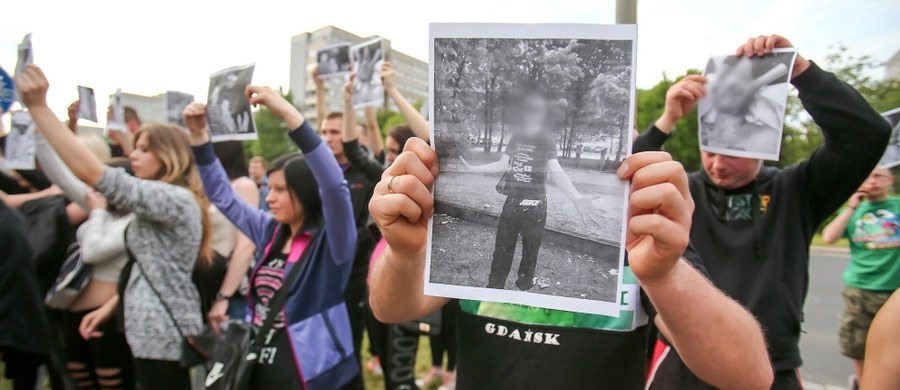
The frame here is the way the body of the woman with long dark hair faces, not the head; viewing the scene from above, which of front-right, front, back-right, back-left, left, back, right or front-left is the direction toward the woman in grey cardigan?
right

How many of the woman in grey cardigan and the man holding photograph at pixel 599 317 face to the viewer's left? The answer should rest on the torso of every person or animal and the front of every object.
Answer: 1

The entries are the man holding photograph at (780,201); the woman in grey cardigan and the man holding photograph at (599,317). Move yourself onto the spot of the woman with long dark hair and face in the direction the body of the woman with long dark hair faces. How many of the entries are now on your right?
1

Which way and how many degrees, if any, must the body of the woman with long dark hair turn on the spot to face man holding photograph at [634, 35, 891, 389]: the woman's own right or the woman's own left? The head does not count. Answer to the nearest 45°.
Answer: approximately 90° to the woman's own left

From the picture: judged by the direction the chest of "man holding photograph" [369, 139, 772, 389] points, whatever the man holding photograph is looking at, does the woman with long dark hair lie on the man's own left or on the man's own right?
on the man's own right

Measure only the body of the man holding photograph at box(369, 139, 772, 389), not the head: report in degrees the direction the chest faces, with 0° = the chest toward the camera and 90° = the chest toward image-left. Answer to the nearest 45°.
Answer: approximately 0°

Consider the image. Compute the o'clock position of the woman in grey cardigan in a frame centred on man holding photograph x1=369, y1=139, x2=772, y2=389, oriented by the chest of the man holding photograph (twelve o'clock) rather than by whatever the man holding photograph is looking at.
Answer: The woman in grey cardigan is roughly at 4 o'clock from the man holding photograph.

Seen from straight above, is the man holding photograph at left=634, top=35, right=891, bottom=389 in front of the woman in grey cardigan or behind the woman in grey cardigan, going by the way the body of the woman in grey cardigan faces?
behind

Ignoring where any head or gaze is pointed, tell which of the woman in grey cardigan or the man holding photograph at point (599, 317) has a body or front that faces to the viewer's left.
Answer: the woman in grey cardigan
